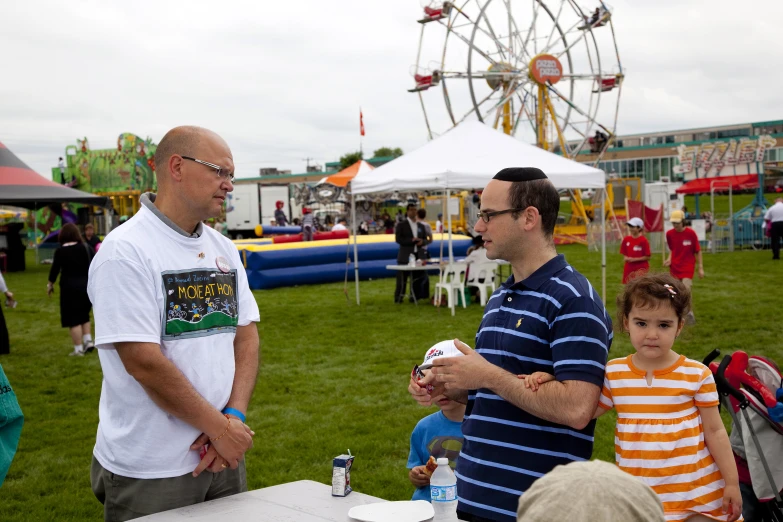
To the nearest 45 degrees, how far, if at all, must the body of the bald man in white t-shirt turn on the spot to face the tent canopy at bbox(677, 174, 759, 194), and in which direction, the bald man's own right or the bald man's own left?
approximately 90° to the bald man's own left

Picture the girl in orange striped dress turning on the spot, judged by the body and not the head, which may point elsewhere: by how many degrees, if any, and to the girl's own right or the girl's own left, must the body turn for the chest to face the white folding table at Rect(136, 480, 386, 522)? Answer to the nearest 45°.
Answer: approximately 45° to the girl's own right

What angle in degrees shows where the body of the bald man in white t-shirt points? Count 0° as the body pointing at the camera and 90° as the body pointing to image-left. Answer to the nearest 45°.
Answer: approximately 315°

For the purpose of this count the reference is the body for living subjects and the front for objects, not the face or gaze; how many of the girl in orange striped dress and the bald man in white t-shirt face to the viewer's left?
0

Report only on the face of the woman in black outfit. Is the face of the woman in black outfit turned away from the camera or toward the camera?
away from the camera

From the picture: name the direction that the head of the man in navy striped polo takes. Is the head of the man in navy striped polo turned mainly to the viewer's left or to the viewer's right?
to the viewer's left

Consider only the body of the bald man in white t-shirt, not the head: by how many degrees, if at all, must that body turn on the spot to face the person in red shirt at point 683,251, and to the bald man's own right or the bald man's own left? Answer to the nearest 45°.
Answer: approximately 90° to the bald man's own left

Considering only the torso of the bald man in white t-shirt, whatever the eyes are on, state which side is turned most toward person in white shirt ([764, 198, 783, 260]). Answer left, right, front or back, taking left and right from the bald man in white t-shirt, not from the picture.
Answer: left

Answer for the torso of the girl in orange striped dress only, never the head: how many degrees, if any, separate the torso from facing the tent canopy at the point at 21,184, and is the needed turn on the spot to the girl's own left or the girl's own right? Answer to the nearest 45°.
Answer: approximately 135° to the girl's own right

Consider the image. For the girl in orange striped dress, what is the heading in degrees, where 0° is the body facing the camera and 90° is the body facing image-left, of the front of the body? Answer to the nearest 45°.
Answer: approximately 0°

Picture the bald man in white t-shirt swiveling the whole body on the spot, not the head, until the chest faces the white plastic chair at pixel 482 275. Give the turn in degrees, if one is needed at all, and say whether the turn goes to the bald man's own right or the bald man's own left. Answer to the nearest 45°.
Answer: approximately 90° to the bald man's own left

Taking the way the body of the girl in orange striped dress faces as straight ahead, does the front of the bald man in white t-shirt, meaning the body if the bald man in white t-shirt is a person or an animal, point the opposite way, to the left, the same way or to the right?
to the left

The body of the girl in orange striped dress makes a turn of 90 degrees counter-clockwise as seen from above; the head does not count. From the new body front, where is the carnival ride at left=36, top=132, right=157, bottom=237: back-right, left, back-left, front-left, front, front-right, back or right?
back-left
